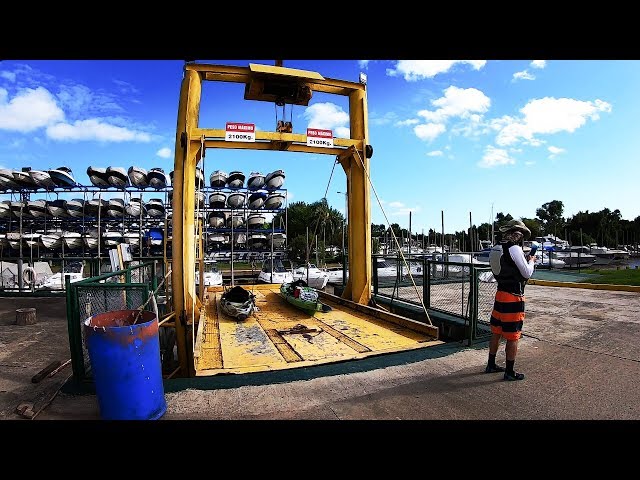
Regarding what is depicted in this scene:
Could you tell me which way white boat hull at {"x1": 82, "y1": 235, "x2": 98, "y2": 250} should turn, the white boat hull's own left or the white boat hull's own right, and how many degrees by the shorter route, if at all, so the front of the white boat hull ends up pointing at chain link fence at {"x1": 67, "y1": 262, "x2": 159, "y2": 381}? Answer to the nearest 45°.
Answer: approximately 45° to the white boat hull's own left

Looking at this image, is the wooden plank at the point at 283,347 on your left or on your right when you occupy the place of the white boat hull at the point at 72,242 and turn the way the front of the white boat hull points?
on your left

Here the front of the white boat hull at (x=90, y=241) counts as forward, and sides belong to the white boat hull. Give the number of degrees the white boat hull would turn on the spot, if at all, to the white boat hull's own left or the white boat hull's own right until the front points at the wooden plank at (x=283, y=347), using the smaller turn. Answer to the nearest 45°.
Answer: approximately 45° to the white boat hull's own left

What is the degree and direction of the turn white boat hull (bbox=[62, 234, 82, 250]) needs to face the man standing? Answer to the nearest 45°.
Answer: approximately 45° to its left

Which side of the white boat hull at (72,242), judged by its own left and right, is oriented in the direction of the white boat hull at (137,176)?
left

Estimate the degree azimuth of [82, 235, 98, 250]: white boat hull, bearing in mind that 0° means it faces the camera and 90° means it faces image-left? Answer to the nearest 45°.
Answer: approximately 45°

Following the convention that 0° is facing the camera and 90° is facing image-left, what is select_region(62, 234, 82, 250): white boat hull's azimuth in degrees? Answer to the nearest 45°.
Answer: approximately 45°

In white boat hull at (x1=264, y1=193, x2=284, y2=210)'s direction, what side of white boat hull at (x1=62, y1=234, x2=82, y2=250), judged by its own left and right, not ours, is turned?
left

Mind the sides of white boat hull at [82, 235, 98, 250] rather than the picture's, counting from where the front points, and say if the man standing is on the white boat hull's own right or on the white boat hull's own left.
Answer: on the white boat hull's own left

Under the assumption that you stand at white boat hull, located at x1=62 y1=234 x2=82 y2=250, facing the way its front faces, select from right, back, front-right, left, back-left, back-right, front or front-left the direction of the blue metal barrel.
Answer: front-left

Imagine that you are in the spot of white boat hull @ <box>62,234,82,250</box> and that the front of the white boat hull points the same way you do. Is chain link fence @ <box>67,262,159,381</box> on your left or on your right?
on your left
